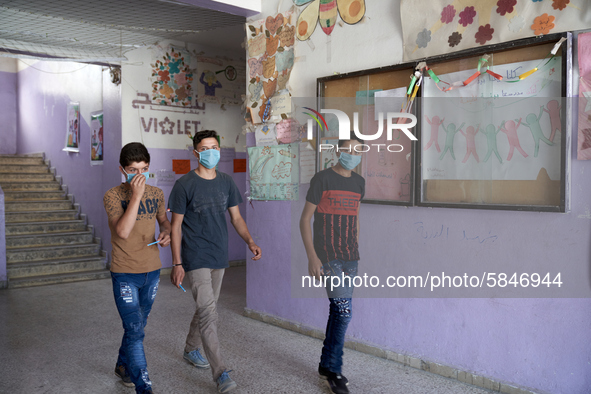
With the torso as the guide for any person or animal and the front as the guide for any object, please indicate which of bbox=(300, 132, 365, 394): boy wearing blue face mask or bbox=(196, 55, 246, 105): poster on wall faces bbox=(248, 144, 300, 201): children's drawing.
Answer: the poster on wall

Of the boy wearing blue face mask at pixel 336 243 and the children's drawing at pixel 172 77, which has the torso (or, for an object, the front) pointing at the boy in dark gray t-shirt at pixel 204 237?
the children's drawing

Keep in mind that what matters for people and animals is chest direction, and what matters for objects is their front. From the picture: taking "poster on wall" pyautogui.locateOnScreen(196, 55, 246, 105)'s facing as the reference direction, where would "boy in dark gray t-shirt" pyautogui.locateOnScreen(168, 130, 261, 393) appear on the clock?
The boy in dark gray t-shirt is roughly at 12 o'clock from the poster on wall.

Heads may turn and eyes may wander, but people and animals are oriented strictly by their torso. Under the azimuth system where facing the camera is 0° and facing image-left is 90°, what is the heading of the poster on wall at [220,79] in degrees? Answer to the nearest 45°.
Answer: approximately 0°

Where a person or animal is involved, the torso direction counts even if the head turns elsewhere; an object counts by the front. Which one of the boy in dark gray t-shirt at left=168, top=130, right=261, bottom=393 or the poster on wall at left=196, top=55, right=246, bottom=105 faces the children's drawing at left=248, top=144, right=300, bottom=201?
the poster on wall

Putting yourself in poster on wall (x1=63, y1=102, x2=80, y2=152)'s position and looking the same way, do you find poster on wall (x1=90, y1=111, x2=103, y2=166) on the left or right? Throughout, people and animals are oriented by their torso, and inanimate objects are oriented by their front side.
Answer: on its left
